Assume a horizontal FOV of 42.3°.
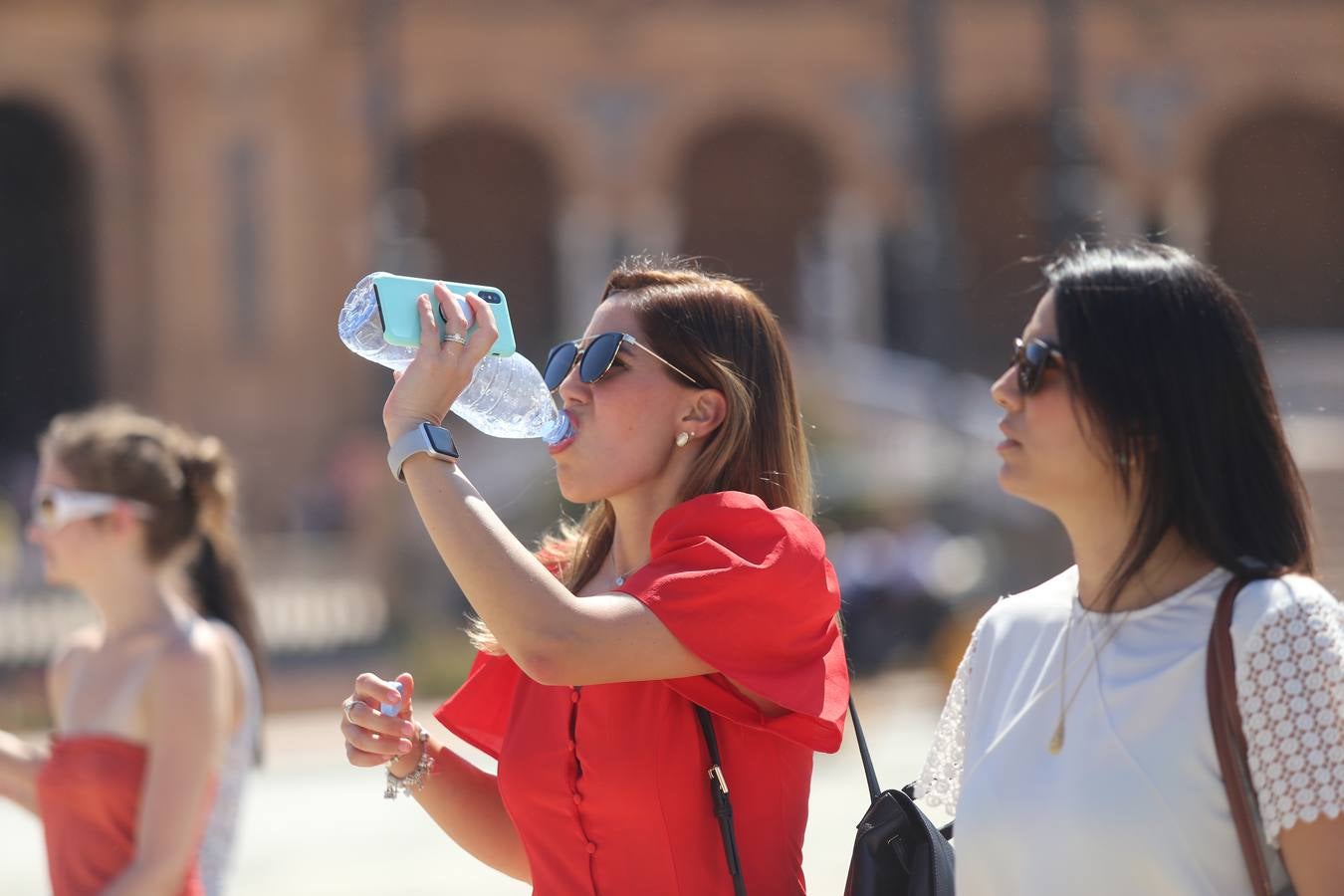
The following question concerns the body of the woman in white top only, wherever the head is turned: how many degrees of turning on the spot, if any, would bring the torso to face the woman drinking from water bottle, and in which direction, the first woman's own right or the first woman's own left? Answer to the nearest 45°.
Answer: approximately 45° to the first woman's own right

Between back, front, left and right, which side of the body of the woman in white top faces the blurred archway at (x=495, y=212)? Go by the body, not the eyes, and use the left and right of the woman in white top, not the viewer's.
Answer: right

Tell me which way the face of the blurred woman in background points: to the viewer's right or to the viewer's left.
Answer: to the viewer's left

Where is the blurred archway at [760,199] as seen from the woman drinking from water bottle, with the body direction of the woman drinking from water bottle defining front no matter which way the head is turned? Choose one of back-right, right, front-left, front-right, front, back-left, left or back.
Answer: back-right

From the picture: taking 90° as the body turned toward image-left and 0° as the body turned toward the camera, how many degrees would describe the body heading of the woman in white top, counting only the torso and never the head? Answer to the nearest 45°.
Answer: approximately 45°

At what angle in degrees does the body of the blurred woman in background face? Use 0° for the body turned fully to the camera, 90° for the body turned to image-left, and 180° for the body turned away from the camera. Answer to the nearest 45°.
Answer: approximately 45°

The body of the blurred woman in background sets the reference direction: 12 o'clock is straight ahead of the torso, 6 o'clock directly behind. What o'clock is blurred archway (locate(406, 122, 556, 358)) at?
The blurred archway is roughly at 5 o'clock from the blurred woman in background.

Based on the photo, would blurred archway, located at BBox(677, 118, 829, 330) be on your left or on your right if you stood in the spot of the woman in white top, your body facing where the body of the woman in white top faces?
on your right

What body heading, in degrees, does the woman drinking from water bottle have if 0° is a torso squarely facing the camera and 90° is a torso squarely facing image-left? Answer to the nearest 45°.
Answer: approximately 45°

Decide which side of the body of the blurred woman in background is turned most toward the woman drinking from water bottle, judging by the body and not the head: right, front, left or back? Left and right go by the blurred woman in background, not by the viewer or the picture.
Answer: left

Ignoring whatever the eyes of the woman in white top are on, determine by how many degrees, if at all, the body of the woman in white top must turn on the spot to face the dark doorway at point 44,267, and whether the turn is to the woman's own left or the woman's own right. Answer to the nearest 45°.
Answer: approximately 90° to the woman's own right

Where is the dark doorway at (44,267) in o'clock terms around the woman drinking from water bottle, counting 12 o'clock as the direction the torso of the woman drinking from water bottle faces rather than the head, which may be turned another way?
The dark doorway is roughly at 4 o'clock from the woman drinking from water bottle.

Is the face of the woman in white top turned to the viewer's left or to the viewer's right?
to the viewer's left
